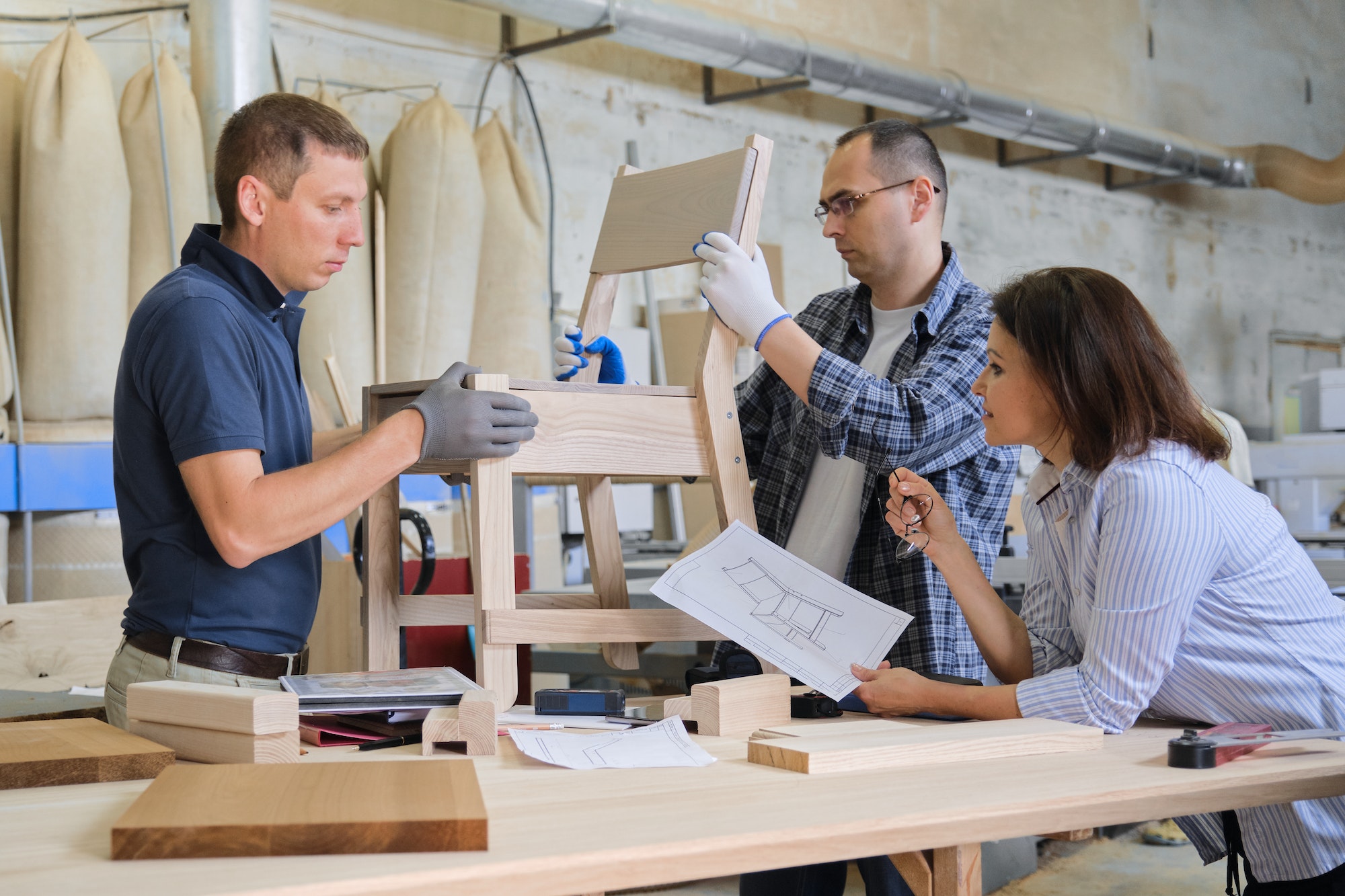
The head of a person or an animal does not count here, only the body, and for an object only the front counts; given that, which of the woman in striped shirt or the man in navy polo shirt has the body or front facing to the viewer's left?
the woman in striped shirt

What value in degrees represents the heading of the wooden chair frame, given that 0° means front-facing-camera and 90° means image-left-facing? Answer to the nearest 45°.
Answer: approximately 45°

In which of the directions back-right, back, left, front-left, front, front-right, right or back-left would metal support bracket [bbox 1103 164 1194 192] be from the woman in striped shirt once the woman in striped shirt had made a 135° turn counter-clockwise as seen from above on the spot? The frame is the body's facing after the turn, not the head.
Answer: back-left

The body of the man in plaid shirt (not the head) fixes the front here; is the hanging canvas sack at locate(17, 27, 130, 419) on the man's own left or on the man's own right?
on the man's own right

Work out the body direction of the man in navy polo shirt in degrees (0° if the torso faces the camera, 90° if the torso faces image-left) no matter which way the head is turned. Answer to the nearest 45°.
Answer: approximately 270°

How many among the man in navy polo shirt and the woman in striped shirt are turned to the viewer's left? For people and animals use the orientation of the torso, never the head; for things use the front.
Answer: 1

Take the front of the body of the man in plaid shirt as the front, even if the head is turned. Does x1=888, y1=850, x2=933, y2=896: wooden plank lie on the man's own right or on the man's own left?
on the man's own left

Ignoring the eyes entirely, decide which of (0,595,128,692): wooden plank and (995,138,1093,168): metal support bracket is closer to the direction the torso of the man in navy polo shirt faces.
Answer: the metal support bracket

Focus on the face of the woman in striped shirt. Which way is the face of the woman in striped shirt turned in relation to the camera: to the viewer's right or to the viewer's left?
to the viewer's left

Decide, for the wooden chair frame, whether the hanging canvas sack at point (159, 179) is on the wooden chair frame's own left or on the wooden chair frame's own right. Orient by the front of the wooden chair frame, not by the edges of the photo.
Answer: on the wooden chair frame's own right

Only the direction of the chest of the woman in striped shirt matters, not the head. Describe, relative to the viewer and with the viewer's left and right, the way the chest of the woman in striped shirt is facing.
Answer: facing to the left of the viewer
